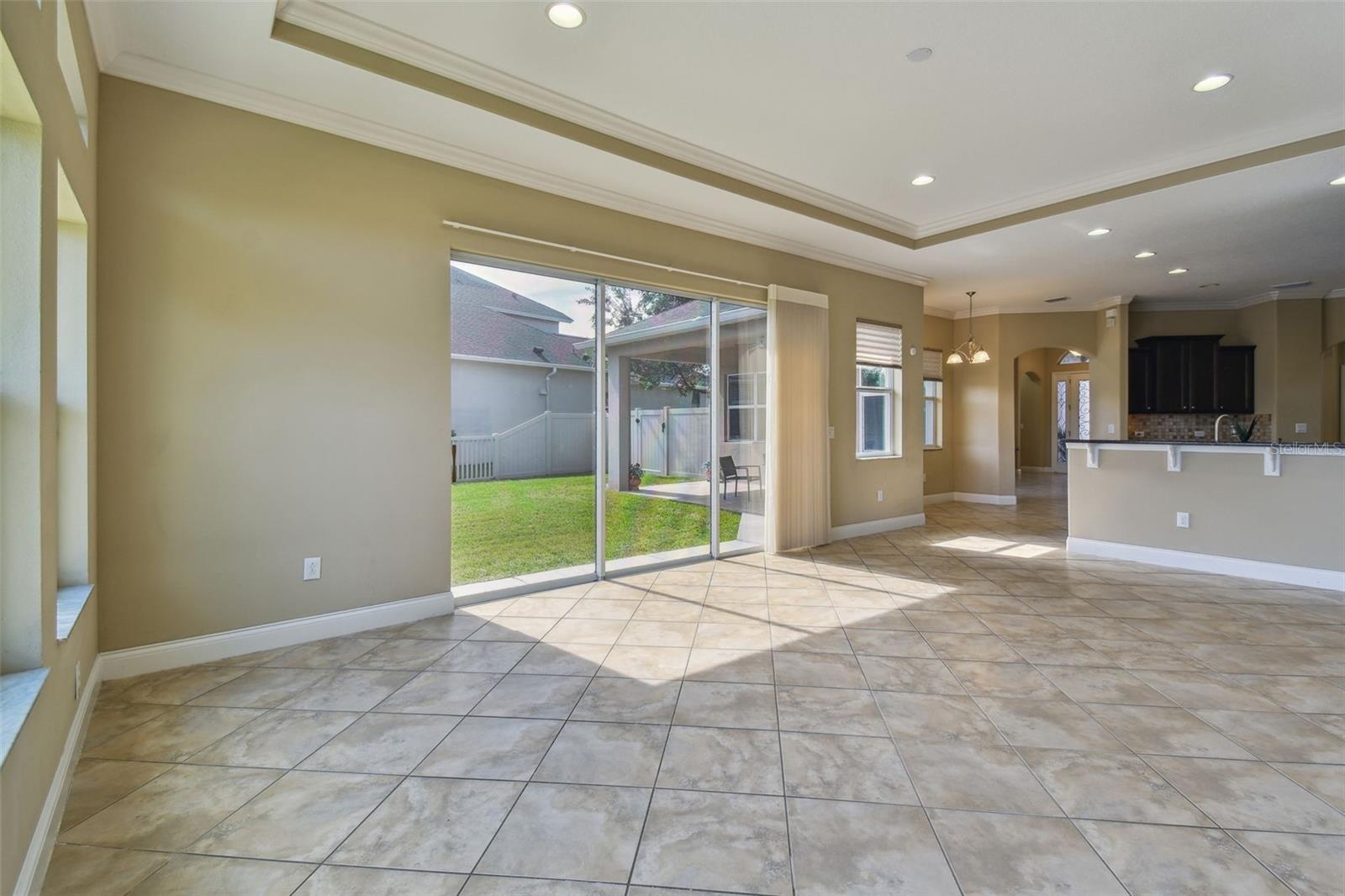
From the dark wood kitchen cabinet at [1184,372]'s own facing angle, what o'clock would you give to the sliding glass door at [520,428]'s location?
The sliding glass door is roughly at 1 o'clock from the dark wood kitchen cabinet.

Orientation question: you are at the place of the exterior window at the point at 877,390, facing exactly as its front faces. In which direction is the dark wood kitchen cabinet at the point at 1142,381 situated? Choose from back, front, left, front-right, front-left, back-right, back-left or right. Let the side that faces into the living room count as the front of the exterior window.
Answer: left

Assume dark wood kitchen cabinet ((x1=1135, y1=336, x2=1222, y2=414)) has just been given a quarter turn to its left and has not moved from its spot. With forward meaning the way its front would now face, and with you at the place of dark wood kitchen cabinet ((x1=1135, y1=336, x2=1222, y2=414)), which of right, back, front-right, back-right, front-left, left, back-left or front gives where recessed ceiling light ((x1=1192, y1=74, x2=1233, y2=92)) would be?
right

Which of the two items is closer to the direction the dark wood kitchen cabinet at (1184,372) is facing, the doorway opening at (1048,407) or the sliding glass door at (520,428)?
the sliding glass door

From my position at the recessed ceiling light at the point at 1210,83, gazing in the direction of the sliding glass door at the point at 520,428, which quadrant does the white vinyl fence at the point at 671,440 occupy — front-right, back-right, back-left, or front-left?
front-right

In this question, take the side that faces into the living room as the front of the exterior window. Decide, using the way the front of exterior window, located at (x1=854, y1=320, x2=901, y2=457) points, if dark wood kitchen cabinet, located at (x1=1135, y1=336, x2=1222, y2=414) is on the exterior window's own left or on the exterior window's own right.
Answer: on the exterior window's own left

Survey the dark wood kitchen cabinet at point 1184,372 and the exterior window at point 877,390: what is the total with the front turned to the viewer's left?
0

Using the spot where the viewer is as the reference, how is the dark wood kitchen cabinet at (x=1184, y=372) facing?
facing the viewer

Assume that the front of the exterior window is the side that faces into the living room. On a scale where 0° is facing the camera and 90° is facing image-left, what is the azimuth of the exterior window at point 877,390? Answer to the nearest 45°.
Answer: approximately 315°

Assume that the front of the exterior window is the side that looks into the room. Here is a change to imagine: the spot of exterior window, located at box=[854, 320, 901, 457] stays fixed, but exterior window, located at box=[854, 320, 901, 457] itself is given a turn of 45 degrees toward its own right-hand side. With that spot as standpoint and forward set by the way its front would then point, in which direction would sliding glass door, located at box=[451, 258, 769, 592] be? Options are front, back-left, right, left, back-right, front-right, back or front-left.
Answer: front-right

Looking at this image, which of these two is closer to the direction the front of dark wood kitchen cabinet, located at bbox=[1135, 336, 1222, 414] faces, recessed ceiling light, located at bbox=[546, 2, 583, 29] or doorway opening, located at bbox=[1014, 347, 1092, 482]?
the recessed ceiling light

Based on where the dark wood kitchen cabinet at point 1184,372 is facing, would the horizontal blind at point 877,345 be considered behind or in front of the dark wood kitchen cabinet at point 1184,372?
in front
